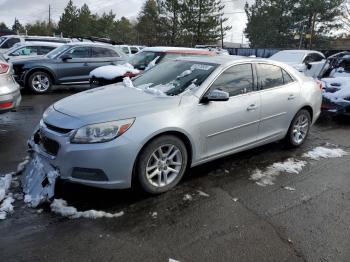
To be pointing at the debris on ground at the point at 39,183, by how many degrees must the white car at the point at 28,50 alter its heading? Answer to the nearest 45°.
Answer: approximately 45° to its left

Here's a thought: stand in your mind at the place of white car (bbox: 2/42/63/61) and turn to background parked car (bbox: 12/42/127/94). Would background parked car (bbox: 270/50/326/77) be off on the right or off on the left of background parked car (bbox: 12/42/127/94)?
left

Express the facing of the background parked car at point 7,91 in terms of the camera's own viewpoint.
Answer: facing away from the viewer and to the left of the viewer

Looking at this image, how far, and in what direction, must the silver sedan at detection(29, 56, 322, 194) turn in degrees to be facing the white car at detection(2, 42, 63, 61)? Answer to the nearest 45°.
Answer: approximately 90° to its right

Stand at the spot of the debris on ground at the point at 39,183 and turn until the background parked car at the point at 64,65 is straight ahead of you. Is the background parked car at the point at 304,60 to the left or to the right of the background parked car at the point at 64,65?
right

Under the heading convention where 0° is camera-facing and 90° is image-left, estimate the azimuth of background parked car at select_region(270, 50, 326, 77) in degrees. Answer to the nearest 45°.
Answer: approximately 45°

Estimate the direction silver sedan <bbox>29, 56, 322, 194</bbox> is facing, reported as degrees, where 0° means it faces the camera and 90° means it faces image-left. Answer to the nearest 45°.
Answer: approximately 45°
